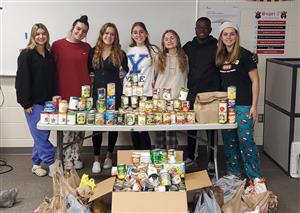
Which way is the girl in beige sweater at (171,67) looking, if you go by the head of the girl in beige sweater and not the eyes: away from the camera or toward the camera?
toward the camera

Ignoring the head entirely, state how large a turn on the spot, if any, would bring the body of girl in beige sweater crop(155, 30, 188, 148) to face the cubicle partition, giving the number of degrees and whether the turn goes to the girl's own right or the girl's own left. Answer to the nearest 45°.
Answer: approximately 90° to the girl's own left

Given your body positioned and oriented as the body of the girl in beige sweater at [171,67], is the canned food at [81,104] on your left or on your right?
on your right

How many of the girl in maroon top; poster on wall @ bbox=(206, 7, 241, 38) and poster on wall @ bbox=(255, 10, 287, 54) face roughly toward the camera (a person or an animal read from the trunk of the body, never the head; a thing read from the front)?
3

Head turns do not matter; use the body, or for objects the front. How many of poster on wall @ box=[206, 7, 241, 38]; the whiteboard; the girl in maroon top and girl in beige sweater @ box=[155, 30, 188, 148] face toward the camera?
4

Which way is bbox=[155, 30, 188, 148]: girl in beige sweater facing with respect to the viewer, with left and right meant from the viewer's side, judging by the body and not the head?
facing the viewer

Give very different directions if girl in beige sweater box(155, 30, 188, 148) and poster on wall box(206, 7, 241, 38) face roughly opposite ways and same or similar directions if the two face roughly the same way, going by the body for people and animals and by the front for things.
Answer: same or similar directions

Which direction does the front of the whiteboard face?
toward the camera

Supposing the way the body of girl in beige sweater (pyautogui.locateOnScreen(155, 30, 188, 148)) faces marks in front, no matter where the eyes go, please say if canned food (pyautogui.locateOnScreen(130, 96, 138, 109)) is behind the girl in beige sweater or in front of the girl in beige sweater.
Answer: in front

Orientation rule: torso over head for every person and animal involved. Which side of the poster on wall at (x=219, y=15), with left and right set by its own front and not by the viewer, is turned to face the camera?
front

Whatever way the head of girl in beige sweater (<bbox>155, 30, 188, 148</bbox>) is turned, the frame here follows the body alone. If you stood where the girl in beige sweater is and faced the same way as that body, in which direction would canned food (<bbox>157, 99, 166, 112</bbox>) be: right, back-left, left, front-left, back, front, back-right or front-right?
front

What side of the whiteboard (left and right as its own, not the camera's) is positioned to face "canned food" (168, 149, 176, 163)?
front

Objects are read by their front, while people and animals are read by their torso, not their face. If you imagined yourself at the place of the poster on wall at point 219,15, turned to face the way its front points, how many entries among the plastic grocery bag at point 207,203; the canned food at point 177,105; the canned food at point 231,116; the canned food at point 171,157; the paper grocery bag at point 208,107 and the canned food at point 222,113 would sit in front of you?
6

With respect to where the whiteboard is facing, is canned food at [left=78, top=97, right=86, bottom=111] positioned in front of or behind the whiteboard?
in front
